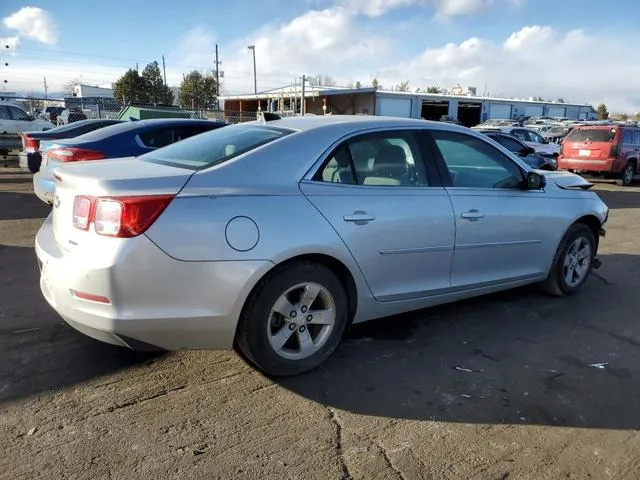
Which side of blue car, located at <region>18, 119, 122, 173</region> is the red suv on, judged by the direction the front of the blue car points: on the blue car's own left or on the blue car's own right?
on the blue car's own right

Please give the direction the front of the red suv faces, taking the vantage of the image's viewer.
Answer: facing away from the viewer and to the right of the viewer

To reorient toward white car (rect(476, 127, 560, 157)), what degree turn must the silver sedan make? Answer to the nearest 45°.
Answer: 0° — it already faces it

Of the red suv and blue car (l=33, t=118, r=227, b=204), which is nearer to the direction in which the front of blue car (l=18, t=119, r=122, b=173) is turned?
the red suv

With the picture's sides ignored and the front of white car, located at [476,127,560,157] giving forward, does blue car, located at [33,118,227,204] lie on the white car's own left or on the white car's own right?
on the white car's own right

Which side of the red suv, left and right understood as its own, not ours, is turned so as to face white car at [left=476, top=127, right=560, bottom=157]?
left

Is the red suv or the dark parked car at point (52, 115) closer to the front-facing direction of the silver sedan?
the red suv

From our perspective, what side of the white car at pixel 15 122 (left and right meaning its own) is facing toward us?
right
